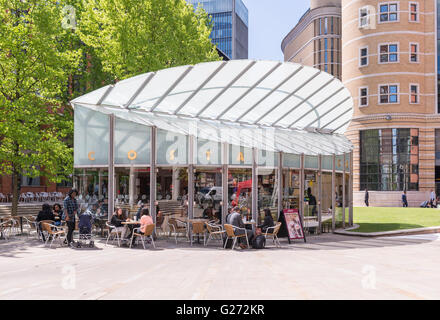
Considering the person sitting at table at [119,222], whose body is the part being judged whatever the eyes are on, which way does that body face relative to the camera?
to the viewer's right

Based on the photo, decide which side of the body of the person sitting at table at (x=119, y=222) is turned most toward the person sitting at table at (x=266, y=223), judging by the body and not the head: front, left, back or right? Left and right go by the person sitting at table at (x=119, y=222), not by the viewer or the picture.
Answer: front

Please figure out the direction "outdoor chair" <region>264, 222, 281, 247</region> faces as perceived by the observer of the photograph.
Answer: facing away from the viewer and to the left of the viewer

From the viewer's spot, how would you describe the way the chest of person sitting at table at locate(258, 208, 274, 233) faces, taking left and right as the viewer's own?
facing to the left of the viewer

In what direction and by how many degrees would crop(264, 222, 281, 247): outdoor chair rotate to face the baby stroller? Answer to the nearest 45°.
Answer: approximately 45° to its left

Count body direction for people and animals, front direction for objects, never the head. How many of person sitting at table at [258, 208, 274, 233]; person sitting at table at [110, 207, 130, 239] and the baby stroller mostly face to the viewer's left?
1

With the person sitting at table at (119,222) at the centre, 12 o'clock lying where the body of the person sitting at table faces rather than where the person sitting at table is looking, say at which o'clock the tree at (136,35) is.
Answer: The tree is roughly at 9 o'clock from the person sitting at table.

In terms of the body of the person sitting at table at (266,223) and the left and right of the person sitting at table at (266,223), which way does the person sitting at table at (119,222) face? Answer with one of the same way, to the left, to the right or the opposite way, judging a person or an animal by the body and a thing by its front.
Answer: the opposite way

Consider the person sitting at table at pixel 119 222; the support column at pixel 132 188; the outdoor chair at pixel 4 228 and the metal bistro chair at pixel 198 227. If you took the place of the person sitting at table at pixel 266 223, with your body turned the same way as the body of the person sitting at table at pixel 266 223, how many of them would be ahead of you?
4

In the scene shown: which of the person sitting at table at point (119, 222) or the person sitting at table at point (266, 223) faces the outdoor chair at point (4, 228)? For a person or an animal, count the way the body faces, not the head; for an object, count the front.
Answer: the person sitting at table at point (266, 223)
